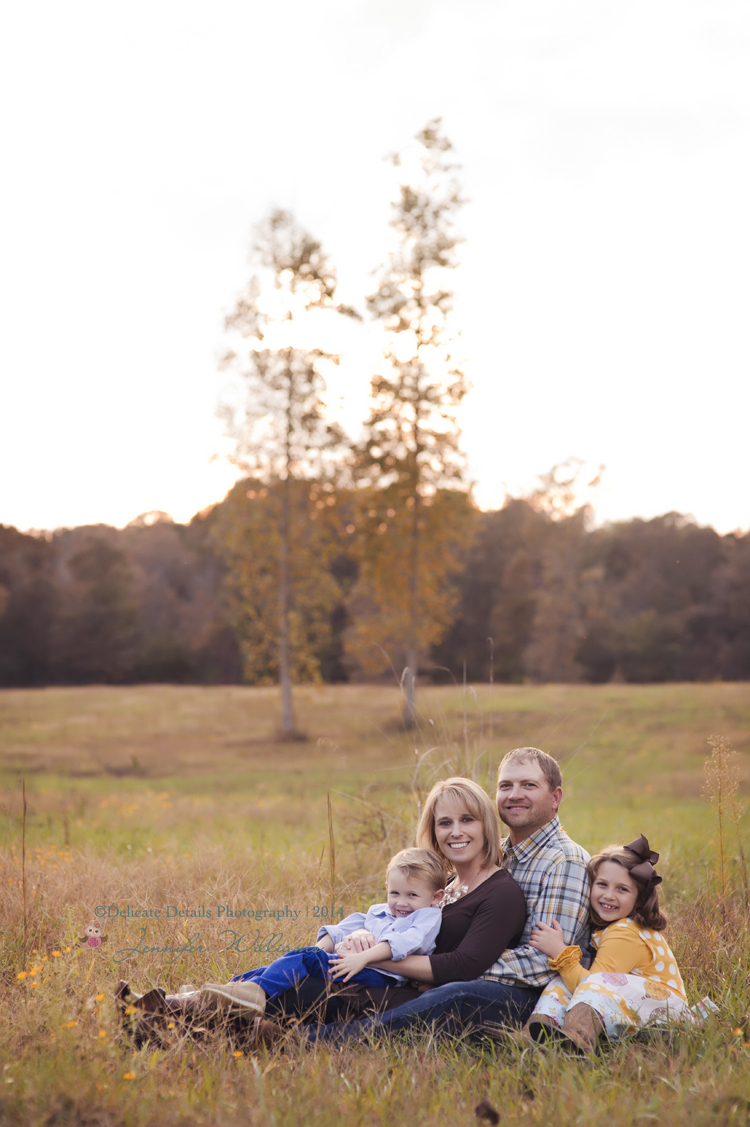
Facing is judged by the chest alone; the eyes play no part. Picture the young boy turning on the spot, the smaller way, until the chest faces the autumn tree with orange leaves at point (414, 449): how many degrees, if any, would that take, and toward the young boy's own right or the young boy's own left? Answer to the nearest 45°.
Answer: approximately 135° to the young boy's own right

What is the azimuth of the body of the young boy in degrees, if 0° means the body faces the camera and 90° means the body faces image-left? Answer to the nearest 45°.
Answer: approximately 45°

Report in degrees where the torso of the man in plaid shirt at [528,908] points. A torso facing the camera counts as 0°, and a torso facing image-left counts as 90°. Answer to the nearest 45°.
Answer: approximately 45°

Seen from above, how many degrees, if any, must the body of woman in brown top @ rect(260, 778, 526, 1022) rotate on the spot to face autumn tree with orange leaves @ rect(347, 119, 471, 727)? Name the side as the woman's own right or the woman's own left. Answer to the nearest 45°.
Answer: approximately 135° to the woman's own right

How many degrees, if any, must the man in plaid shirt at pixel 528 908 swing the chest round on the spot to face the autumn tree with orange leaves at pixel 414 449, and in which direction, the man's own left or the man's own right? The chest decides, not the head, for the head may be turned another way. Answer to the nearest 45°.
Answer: approximately 135° to the man's own right

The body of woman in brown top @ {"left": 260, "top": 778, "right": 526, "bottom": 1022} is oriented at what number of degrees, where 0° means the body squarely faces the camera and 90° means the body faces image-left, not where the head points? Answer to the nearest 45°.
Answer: approximately 45°
